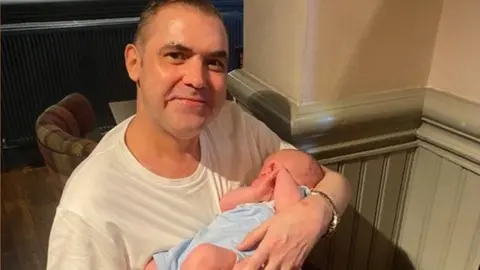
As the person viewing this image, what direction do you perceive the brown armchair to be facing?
facing to the right of the viewer

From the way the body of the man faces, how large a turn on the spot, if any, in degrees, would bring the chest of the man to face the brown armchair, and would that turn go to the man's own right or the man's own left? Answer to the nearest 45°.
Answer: approximately 180°

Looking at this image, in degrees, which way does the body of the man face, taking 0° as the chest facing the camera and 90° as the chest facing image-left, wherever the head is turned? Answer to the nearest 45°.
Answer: approximately 315°

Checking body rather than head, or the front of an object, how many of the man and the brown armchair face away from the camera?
0
